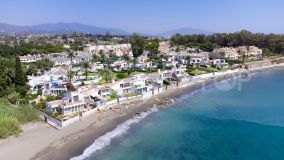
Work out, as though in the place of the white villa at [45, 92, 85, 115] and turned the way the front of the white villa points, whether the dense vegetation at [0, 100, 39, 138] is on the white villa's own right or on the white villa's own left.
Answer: on the white villa's own right

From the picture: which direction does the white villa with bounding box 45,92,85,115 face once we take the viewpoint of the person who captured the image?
facing the viewer and to the right of the viewer

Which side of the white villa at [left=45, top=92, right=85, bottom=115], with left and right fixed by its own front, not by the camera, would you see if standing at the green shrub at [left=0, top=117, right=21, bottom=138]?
right
